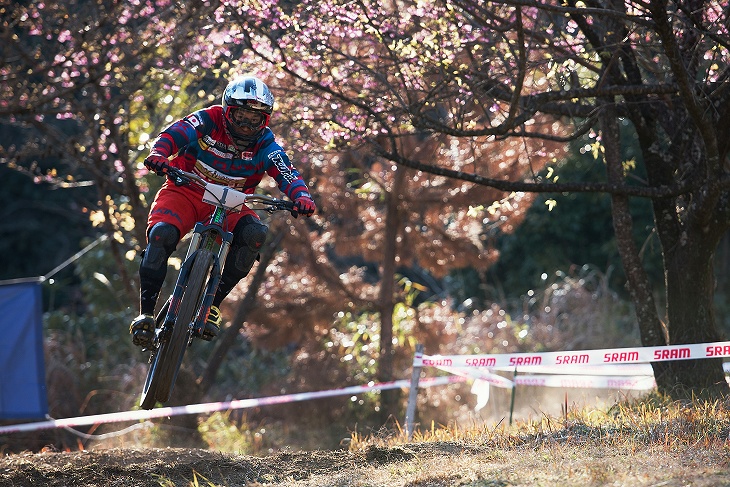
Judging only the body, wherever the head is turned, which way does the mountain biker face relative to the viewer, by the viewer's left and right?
facing the viewer

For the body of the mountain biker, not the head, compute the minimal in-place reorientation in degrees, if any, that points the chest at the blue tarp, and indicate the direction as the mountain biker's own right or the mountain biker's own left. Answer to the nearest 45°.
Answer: approximately 135° to the mountain biker's own right

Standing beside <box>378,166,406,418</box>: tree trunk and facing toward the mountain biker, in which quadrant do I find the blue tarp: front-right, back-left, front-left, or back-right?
front-right

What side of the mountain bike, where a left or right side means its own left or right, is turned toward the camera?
front

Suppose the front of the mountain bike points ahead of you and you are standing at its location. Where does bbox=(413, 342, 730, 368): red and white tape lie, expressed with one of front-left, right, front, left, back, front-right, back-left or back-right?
left

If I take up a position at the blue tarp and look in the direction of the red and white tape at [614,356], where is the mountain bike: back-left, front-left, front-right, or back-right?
front-right

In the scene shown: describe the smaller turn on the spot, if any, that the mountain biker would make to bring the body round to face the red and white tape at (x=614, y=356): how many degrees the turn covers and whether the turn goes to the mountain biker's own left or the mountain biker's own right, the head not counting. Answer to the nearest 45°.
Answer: approximately 90° to the mountain biker's own left
